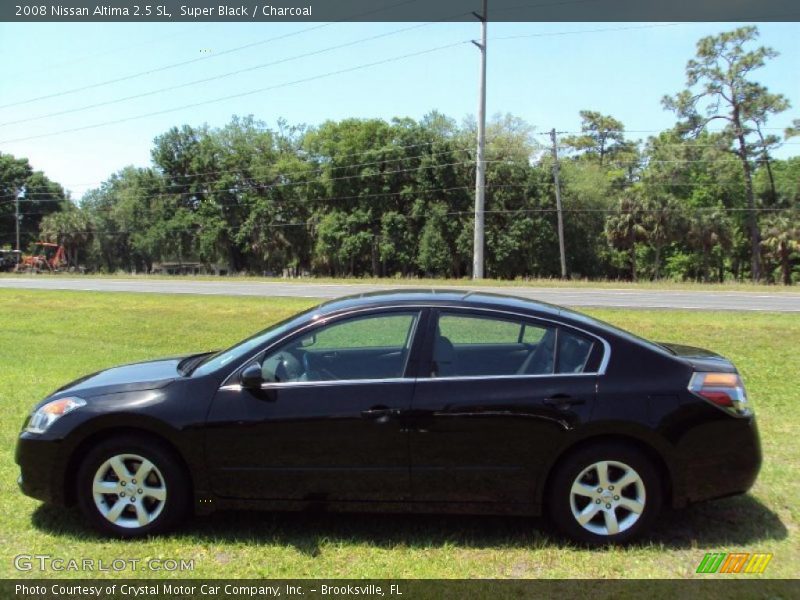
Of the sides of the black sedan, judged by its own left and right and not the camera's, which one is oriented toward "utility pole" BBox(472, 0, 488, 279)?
right

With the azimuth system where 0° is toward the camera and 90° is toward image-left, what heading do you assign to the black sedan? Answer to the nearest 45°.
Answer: approximately 90°
